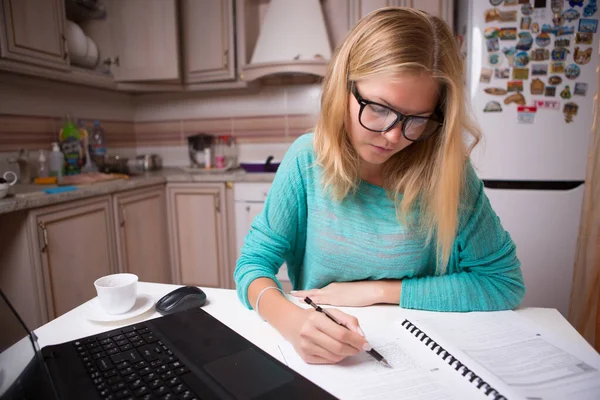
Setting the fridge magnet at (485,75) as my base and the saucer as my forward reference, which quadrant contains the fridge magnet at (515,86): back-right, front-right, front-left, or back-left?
back-left

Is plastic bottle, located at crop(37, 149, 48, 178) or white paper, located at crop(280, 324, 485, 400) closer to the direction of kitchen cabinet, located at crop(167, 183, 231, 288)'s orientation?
the white paper

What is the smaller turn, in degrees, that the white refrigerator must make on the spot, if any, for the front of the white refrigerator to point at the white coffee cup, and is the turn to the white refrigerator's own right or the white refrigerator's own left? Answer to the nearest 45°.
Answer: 0° — it already faces it

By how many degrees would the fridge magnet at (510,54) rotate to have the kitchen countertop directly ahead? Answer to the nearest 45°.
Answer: approximately 45° to its right

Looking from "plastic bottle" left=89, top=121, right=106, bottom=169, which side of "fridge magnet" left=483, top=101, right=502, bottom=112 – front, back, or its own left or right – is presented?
right
